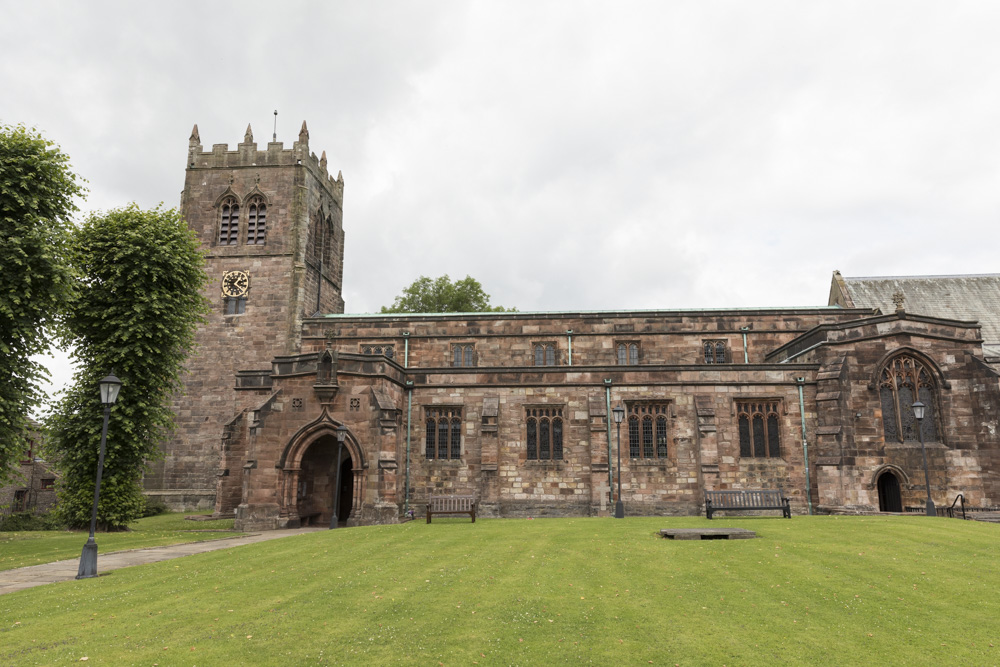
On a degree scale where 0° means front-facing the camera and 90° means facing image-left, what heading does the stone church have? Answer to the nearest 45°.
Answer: approximately 0°

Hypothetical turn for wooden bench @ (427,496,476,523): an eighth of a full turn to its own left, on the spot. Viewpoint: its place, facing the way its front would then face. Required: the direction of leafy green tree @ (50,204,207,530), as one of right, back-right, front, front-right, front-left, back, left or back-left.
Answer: back-right

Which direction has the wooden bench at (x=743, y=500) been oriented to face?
toward the camera

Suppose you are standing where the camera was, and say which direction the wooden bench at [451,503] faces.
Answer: facing the viewer

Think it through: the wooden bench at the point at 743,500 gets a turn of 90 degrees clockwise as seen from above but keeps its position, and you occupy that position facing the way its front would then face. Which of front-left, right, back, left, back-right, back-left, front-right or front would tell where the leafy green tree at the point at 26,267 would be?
front-left

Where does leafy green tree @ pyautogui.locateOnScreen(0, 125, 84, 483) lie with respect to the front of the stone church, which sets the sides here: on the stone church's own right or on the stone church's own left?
on the stone church's own right

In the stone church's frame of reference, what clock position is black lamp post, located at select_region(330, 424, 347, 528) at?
The black lamp post is roughly at 2 o'clock from the stone church.

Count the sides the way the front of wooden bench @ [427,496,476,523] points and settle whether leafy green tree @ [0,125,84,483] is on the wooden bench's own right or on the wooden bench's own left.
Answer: on the wooden bench's own right

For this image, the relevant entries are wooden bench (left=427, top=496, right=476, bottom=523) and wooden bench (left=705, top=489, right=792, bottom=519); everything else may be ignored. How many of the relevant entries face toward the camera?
2

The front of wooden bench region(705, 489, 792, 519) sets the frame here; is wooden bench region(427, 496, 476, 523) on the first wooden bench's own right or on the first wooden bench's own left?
on the first wooden bench's own right

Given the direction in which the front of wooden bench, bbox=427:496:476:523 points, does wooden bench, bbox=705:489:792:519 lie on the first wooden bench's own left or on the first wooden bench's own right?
on the first wooden bench's own left
